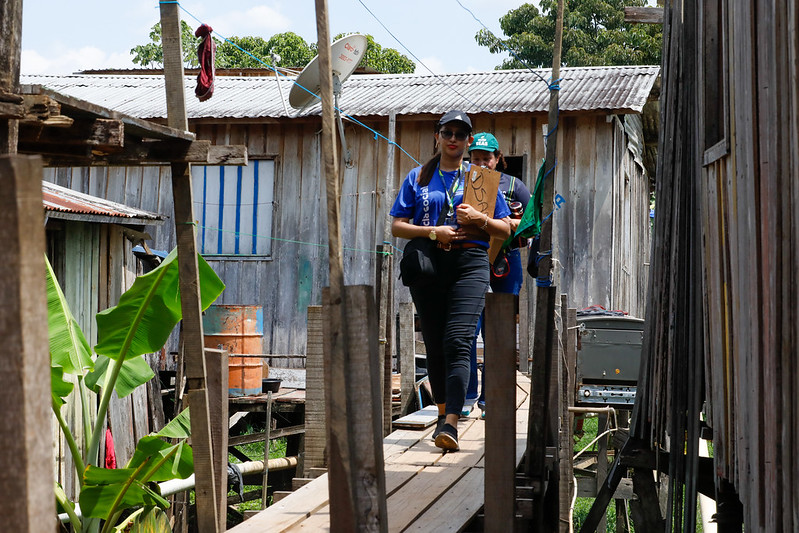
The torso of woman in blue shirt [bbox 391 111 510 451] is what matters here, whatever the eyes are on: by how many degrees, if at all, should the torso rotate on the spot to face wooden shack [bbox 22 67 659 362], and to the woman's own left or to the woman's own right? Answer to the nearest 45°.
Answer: approximately 180°

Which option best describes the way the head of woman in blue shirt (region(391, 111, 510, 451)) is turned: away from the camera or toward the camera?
toward the camera

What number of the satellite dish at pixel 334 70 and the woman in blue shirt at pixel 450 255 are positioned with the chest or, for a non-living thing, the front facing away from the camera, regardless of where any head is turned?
0

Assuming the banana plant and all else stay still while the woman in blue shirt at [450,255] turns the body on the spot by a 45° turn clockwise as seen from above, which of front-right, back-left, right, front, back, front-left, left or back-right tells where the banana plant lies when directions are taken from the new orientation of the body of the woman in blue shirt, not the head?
front-right

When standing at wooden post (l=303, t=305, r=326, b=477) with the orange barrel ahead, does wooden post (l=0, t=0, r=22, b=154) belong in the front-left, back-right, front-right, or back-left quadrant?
back-left

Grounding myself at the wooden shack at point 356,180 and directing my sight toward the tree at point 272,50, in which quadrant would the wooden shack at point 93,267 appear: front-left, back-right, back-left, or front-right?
back-left

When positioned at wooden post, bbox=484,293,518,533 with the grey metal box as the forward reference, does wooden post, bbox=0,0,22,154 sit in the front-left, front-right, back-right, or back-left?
back-left

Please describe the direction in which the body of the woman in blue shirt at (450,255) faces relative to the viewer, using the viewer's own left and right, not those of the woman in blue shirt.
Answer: facing the viewer

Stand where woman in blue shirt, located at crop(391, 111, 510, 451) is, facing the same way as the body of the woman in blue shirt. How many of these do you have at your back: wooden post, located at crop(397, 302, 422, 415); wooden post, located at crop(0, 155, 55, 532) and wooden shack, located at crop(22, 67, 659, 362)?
2

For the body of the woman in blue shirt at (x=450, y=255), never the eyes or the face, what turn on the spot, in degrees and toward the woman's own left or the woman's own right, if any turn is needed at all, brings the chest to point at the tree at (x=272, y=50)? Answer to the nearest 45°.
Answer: approximately 180°

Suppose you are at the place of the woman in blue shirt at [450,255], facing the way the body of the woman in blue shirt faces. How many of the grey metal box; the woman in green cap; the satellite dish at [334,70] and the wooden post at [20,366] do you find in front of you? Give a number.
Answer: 1

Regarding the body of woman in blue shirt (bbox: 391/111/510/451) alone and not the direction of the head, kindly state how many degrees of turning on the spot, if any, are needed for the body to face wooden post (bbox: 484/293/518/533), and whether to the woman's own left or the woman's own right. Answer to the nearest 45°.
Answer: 0° — they already face it

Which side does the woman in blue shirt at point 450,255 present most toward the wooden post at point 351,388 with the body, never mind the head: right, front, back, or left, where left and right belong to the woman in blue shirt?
front
